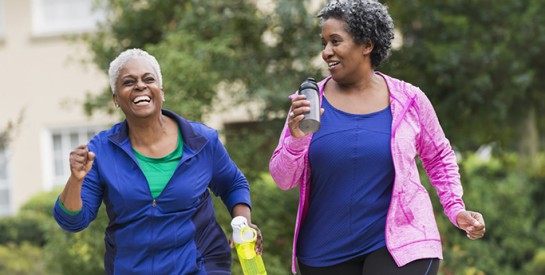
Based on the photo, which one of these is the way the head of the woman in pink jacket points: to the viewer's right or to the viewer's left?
to the viewer's left

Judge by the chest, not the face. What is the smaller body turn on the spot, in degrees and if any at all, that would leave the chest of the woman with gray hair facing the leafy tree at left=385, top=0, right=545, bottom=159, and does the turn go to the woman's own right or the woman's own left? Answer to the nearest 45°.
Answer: approximately 135° to the woman's own left

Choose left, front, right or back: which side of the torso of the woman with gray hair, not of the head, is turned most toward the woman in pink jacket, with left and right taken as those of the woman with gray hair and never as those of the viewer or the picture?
left

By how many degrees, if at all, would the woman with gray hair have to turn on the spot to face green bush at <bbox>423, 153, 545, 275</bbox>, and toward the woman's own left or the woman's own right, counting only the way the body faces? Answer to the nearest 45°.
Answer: approximately 135° to the woman's own left

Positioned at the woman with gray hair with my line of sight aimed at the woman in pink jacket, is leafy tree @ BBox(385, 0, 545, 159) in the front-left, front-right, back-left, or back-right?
front-left

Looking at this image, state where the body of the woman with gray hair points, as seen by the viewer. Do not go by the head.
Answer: toward the camera

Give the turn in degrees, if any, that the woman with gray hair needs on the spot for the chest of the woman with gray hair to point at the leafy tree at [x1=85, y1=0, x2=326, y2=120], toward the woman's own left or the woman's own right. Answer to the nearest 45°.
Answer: approximately 180°

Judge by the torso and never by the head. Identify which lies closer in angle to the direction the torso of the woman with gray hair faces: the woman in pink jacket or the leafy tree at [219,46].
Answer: the woman in pink jacket
